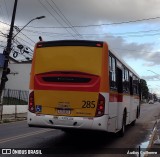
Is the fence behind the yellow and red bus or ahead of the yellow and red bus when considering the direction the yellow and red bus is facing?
ahead

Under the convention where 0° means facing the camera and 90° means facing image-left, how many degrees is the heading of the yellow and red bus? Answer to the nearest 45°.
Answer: approximately 180°
